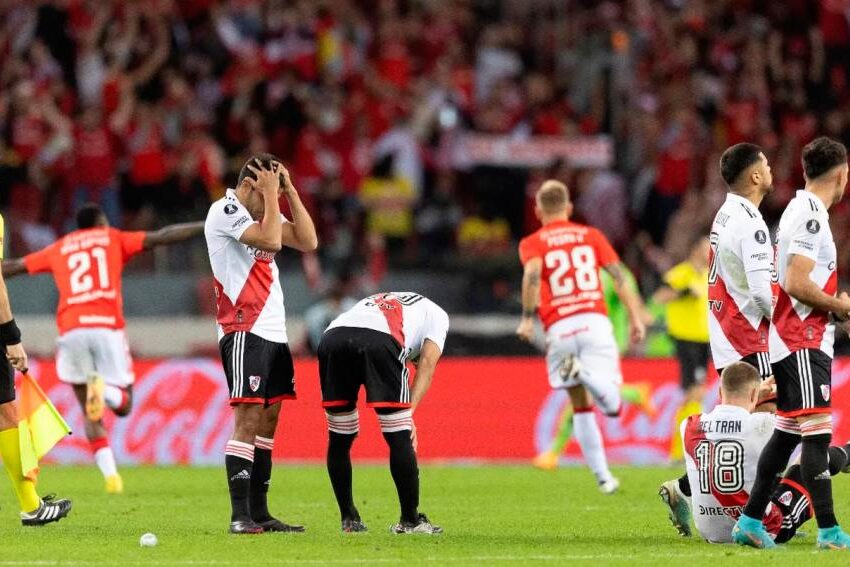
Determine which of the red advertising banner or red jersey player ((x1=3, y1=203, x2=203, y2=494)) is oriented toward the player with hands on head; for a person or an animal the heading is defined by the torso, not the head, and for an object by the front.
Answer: the red advertising banner

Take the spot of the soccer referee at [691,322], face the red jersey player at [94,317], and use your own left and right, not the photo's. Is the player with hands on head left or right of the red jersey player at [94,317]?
left

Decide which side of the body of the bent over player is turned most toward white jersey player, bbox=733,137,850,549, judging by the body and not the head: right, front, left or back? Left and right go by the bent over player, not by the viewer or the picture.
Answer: right

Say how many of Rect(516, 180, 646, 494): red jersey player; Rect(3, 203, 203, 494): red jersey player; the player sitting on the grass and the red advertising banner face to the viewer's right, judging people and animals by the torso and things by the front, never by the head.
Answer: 0

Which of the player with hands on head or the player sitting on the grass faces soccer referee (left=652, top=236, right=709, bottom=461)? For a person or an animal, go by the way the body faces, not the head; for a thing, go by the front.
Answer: the player sitting on the grass

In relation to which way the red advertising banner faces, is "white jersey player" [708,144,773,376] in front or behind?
in front

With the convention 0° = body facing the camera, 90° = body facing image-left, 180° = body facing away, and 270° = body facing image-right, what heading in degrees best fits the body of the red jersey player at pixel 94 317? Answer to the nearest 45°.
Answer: approximately 180°

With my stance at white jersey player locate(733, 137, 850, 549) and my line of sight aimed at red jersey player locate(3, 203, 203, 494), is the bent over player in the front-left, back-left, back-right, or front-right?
front-left

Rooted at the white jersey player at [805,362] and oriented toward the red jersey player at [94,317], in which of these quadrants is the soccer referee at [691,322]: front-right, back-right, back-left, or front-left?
front-right

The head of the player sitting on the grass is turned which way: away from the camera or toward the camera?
away from the camera

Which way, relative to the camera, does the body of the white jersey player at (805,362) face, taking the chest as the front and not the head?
to the viewer's right

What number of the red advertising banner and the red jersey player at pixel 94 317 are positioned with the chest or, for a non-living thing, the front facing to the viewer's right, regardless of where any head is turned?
0

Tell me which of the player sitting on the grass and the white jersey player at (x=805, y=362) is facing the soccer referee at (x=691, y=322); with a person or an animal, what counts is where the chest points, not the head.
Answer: the player sitting on the grass

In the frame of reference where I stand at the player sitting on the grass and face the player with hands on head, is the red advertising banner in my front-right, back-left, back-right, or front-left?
front-right

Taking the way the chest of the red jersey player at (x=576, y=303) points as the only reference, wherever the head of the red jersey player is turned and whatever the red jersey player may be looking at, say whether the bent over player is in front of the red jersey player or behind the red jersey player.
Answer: behind

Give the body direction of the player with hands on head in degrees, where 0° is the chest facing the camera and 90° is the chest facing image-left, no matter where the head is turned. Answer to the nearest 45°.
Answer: approximately 315°

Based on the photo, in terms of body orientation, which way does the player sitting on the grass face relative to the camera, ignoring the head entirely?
away from the camera

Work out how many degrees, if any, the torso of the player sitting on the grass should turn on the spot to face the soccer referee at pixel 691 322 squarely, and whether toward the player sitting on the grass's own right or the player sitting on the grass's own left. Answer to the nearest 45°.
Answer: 0° — they already face them

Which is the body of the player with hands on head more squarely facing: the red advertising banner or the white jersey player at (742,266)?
the white jersey player

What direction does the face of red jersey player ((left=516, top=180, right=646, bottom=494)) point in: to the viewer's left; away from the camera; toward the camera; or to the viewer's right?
away from the camera

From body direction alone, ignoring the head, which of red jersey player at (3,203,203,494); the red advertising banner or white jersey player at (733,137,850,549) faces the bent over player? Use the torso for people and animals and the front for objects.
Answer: the red advertising banner

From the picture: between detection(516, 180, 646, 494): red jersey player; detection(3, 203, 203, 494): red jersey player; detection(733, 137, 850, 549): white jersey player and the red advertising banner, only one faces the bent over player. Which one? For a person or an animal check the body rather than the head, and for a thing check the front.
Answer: the red advertising banner

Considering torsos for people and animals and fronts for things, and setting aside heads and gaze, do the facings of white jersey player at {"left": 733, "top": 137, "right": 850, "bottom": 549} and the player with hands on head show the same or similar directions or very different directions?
same or similar directions

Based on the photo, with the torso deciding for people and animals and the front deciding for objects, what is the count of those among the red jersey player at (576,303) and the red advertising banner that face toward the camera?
1
